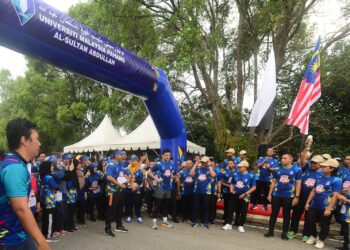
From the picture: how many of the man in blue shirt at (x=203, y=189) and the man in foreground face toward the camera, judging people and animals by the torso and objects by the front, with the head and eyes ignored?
1

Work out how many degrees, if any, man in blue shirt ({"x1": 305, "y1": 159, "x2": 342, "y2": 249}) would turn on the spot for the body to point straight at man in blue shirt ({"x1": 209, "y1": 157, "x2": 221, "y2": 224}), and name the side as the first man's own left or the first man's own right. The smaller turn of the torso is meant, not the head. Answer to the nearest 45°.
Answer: approximately 45° to the first man's own right

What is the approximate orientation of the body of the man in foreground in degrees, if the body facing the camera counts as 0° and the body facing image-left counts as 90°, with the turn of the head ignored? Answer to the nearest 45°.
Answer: approximately 270°

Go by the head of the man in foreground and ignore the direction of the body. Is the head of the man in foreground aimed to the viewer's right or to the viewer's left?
to the viewer's right

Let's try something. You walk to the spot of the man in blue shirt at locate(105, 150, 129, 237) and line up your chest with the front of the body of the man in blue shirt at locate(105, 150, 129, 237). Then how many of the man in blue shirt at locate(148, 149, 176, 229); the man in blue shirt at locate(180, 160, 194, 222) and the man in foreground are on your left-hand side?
2

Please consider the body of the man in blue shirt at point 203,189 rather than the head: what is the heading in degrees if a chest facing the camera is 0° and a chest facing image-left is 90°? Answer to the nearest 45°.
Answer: approximately 0°

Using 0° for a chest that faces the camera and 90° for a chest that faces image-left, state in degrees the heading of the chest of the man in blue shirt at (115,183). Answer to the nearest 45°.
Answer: approximately 315°

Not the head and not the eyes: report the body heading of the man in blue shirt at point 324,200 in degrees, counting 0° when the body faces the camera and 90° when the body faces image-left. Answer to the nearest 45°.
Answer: approximately 45°

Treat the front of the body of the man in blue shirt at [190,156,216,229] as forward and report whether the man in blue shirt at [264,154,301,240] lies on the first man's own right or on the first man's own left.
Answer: on the first man's own left

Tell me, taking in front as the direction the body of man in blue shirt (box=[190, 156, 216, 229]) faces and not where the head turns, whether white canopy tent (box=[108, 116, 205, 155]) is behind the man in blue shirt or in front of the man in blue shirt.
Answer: behind
